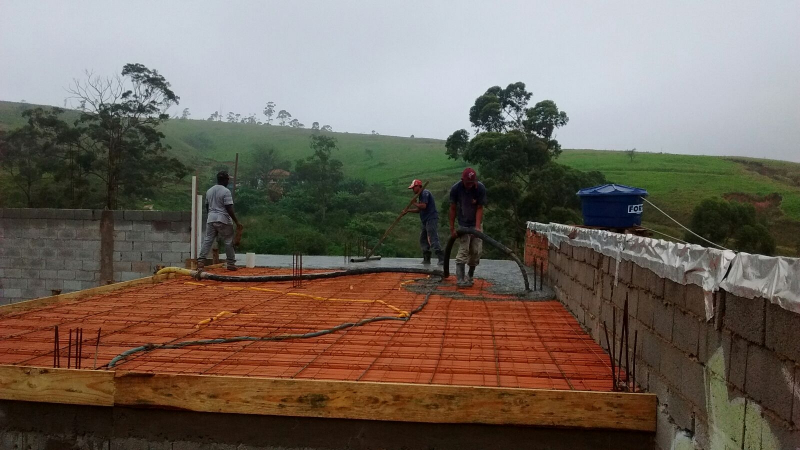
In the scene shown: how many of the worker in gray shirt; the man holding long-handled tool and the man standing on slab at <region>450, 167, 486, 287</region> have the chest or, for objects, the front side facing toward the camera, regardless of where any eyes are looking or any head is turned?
1

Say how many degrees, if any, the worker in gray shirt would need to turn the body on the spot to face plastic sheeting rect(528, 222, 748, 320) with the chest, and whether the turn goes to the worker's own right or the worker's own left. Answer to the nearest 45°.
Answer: approximately 135° to the worker's own right

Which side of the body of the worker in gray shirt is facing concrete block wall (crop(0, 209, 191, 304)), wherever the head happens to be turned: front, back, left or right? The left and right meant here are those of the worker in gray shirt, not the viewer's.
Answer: left

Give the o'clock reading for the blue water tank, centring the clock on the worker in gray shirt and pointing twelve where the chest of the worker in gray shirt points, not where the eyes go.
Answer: The blue water tank is roughly at 3 o'clock from the worker in gray shirt.

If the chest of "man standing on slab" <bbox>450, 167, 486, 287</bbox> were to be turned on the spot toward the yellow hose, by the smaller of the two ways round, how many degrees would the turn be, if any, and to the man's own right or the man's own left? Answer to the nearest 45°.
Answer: approximately 90° to the man's own right

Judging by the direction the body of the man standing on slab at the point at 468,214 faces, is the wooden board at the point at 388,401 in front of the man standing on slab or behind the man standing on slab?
in front
